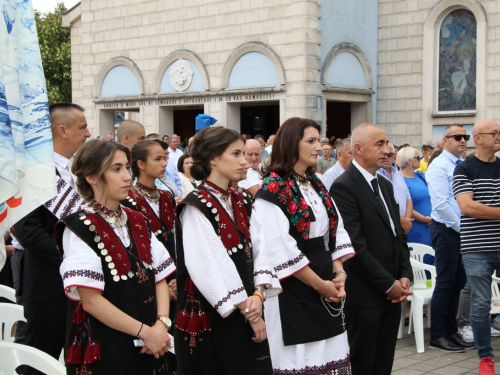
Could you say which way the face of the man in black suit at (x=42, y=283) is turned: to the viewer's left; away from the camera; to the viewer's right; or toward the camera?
to the viewer's right

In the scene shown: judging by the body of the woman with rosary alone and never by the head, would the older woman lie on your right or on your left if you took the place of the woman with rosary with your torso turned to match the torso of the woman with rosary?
on your left

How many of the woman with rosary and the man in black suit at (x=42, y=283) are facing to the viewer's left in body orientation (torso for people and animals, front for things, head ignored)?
0

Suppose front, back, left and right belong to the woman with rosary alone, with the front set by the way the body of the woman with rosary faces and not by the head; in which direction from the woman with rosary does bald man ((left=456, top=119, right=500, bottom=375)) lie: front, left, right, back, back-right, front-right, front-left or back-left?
left

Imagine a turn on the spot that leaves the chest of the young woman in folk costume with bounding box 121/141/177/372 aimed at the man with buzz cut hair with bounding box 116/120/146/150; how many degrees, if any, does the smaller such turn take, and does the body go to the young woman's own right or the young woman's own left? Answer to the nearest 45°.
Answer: approximately 135° to the young woman's own left

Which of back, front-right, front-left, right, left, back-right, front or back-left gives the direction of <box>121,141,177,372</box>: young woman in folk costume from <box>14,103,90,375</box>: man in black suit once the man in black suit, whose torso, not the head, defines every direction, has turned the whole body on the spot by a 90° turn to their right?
back-left

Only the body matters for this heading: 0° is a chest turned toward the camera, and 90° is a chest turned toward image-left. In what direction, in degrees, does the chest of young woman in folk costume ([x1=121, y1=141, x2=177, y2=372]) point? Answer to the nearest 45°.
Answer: approximately 315°

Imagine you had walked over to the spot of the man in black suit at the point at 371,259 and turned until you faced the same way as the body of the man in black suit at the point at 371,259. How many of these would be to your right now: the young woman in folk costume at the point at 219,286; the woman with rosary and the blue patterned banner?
3

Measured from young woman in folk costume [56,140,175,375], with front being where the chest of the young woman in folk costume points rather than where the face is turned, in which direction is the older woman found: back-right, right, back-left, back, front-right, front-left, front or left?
left

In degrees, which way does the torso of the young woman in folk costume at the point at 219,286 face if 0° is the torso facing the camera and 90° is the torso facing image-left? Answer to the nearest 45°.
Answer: approximately 315°

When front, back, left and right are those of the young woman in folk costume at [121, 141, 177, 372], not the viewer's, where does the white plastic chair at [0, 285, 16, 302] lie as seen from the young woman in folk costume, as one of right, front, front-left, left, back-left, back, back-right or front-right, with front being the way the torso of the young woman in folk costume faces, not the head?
back-right

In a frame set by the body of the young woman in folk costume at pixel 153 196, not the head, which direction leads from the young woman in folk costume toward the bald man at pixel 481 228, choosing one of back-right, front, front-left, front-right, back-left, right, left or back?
front-left
